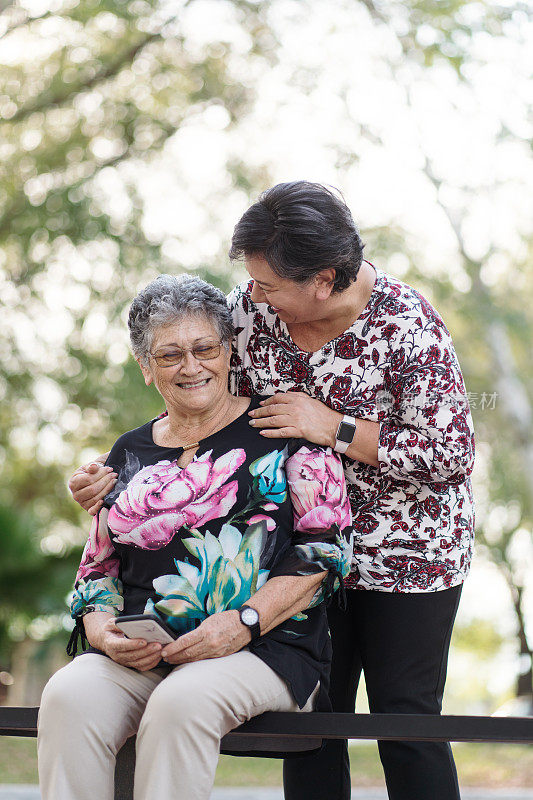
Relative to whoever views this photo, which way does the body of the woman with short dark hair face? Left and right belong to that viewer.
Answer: facing the viewer and to the left of the viewer

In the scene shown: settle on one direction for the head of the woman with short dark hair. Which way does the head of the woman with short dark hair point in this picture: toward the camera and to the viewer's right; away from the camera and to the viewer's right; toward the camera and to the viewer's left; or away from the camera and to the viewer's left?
toward the camera and to the viewer's left
